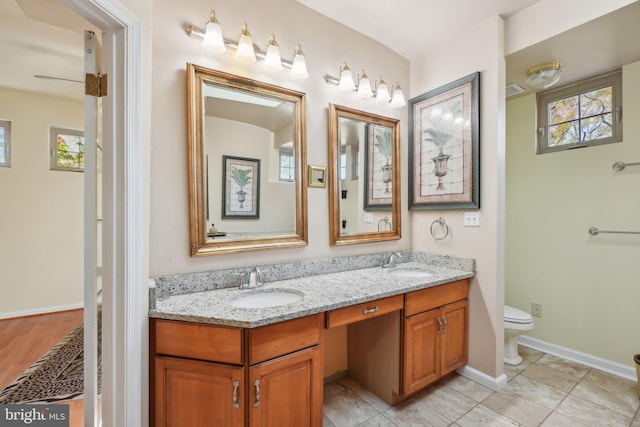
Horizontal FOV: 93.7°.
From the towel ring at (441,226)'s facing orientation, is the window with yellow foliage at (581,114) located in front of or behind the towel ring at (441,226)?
behind

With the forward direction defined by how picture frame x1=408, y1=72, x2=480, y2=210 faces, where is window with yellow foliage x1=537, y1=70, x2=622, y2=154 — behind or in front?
behind

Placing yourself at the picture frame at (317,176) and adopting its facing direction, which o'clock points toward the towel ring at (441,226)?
The towel ring is roughly at 10 o'clock from the picture frame.

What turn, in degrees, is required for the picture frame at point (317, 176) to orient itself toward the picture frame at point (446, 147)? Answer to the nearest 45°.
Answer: approximately 45° to its left

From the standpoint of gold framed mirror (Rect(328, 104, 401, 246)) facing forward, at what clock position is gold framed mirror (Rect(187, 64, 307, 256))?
gold framed mirror (Rect(187, 64, 307, 256)) is roughly at 3 o'clock from gold framed mirror (Rect(328, 104, 401, 246)).
